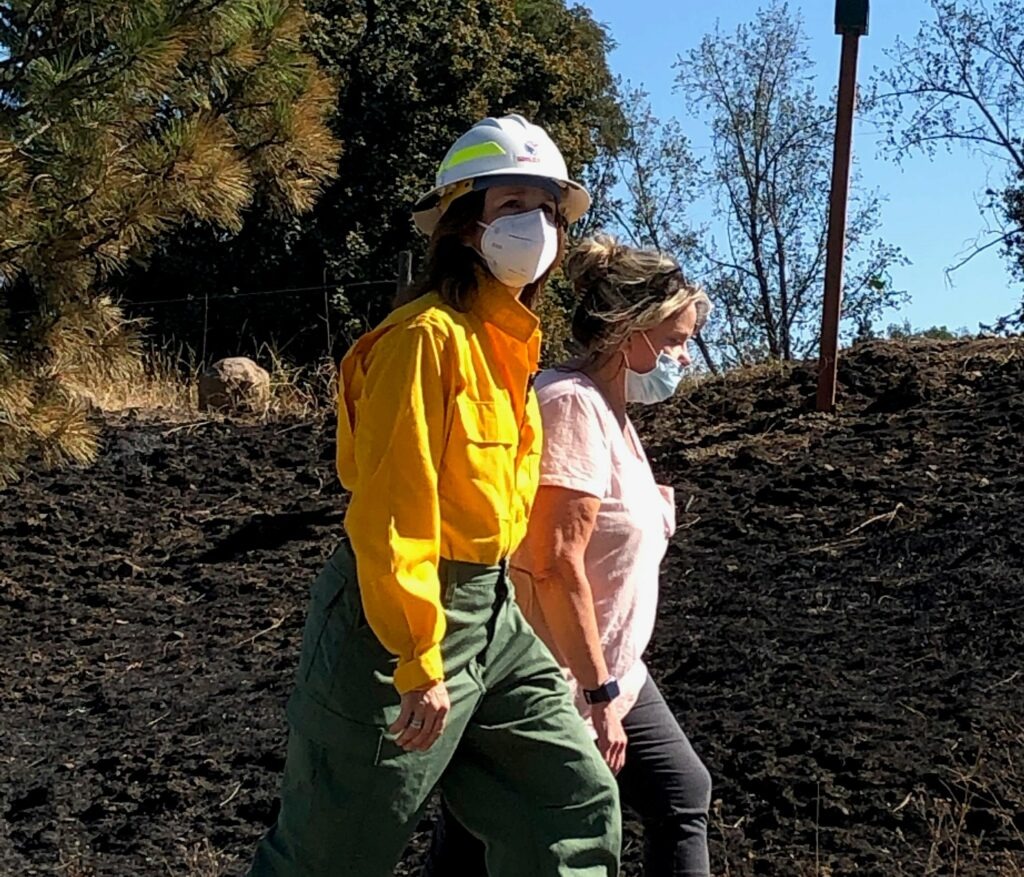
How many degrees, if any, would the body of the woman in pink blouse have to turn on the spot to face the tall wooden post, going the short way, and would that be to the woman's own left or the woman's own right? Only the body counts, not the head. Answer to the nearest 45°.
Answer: approximately 90° to the woman's own left

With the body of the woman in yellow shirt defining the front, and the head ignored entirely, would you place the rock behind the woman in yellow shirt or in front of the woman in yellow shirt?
behind

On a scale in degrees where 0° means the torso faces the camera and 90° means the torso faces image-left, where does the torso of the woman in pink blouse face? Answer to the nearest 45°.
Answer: approximately 270°

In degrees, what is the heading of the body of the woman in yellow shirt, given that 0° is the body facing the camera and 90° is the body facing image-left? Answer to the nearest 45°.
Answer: approximately 315°

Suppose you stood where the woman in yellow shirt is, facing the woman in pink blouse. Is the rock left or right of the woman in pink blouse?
left

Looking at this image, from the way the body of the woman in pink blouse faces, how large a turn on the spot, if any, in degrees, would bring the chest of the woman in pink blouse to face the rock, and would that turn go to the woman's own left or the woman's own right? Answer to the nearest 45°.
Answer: approximately 90° to the woman's own left

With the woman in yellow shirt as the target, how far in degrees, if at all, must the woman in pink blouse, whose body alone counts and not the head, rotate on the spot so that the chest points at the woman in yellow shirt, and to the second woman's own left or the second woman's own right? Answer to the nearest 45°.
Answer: approximately 135° to the second woman's own right

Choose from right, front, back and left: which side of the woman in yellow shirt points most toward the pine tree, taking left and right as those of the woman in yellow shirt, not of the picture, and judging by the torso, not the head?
back

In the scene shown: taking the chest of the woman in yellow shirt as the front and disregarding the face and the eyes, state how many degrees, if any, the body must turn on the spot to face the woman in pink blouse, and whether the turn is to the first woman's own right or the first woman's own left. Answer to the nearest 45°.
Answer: approximately 90° to the first woman's own left

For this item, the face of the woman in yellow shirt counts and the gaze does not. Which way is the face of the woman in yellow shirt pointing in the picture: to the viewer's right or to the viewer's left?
to the viewer's right

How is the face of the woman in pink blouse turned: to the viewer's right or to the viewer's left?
to the viewer's right
